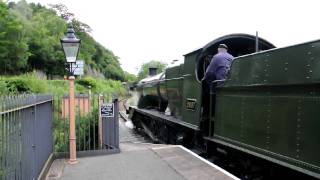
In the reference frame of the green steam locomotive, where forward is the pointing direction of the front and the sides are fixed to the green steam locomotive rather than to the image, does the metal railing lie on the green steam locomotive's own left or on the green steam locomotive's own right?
on the green steam locomotive's own left

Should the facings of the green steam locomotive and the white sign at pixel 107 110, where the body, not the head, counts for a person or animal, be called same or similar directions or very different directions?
very different directions

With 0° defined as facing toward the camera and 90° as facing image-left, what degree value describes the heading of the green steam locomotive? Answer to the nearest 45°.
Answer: approximately 135°

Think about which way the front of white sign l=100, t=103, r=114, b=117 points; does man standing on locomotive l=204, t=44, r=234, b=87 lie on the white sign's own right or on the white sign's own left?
on the white sign's own left

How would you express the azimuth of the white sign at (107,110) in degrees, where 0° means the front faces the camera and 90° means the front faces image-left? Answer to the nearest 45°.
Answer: approximately 0°

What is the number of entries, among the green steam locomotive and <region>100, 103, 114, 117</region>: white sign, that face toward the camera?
1
